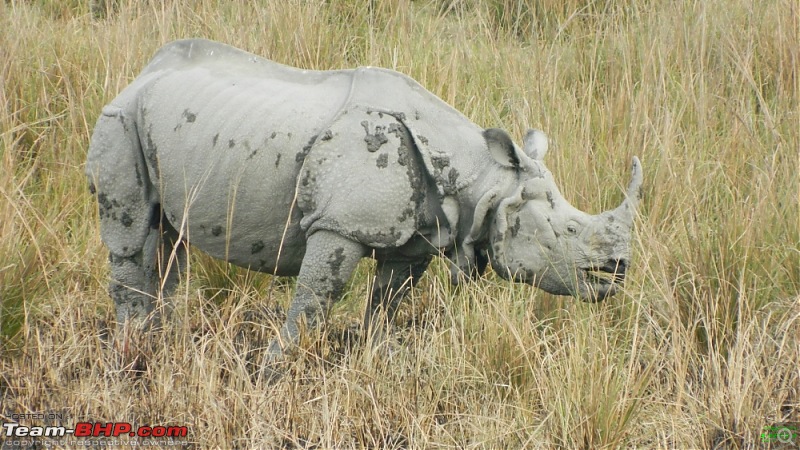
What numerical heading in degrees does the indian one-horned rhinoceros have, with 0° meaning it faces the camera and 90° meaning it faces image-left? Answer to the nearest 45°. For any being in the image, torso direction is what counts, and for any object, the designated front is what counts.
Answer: approximately 270°
